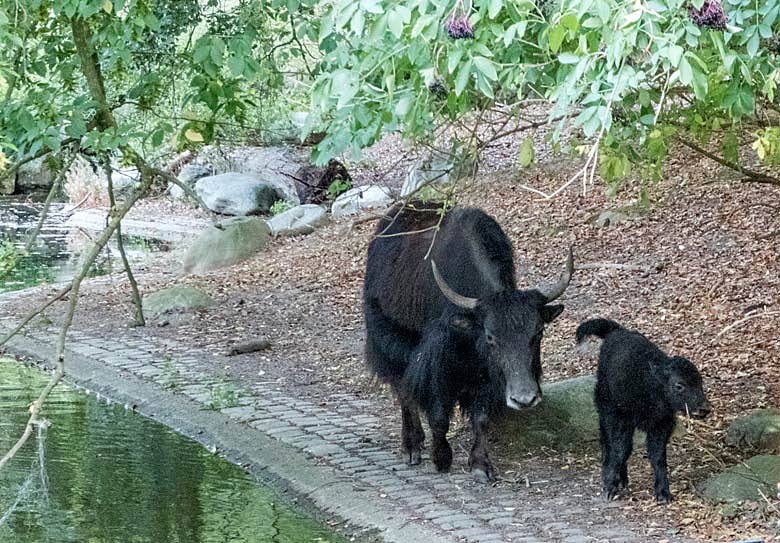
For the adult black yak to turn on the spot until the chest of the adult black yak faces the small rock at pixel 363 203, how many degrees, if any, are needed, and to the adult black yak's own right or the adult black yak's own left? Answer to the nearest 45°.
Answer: approximately 135° to the adult black yak's own left

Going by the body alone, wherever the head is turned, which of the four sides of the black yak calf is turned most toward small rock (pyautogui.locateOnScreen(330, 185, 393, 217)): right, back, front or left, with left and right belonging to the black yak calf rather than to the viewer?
back

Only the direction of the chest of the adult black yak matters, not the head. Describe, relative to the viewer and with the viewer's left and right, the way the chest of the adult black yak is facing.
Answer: facing the viewer and to the right of the viewer

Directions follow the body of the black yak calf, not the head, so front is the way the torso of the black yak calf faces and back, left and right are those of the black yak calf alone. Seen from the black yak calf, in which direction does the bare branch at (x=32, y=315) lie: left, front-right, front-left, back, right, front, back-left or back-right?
back-right

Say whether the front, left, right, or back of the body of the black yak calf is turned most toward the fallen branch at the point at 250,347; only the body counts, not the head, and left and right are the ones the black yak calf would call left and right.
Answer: back

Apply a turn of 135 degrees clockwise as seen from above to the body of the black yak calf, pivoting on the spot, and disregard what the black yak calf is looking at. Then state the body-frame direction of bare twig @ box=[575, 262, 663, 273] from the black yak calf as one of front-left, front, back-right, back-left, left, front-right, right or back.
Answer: right

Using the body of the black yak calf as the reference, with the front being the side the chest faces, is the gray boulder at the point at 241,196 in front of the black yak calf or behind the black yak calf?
behind

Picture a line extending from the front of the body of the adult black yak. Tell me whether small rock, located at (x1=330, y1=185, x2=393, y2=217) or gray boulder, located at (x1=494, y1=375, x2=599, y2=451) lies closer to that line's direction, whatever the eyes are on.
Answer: the gray boulder

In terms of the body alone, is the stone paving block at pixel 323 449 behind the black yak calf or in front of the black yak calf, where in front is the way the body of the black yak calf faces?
behind

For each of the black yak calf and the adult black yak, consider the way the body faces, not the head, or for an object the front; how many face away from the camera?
0

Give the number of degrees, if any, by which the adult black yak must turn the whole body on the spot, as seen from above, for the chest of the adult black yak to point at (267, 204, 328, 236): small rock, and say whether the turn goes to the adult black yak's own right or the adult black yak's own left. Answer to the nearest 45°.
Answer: approximately 135° to the adult black yak's own left

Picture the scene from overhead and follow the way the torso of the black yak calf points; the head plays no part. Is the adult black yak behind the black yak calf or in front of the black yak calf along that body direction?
behind

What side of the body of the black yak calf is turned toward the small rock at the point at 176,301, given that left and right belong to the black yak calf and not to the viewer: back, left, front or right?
back

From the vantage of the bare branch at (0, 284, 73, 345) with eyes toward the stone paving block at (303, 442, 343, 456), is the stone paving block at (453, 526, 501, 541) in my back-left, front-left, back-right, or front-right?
front-right

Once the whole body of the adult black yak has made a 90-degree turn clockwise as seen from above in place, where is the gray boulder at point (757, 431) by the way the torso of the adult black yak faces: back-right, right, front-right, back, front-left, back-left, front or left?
back-left
